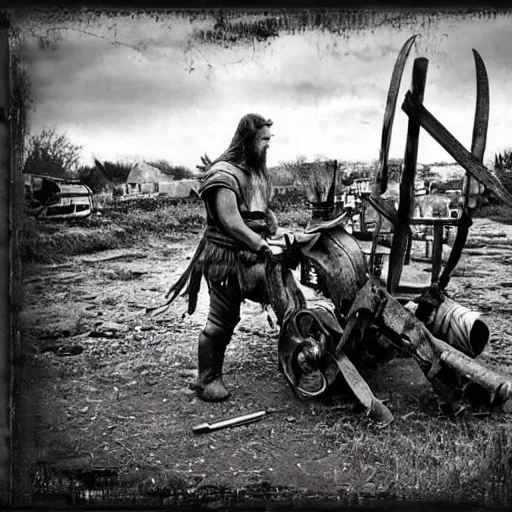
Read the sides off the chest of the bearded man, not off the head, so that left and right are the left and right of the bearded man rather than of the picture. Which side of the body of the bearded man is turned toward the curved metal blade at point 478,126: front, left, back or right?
front

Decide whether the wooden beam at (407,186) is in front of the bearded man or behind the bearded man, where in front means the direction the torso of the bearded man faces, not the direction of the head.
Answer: in front

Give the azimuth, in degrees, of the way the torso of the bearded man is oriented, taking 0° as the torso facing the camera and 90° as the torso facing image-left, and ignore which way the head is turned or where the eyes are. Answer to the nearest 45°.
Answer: approximately 270°

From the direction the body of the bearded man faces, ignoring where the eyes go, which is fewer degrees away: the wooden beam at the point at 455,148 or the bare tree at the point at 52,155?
the wooden beam

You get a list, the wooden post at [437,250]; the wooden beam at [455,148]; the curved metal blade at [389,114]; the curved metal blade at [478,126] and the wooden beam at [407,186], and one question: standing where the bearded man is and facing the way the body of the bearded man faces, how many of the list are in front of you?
5

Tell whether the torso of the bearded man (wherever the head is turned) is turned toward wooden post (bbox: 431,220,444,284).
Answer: yes

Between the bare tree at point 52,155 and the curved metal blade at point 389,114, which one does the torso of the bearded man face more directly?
the curved metal blade

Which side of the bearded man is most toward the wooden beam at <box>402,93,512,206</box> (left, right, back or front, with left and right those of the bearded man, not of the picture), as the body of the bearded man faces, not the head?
front

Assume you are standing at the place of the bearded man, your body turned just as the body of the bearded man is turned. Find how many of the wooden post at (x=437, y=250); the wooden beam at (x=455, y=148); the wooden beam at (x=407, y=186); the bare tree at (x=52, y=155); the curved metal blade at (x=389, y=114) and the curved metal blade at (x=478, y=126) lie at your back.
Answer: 1

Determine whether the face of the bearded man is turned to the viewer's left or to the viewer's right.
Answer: to the viewer's right

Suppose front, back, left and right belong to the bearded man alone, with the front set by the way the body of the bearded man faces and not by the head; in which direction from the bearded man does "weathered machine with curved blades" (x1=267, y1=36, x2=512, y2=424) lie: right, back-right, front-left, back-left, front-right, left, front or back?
front
